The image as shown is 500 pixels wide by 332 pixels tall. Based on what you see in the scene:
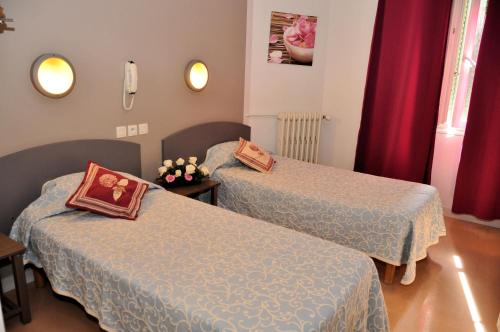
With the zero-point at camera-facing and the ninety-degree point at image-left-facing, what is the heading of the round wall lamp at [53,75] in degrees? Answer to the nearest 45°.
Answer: approximately 315°

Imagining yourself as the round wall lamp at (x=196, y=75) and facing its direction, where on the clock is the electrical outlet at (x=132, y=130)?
The electrical outlet is roughly at 3 o'clock from the round wall lamp.

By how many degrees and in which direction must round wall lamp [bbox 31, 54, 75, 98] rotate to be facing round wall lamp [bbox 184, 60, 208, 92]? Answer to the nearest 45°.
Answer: approximately 90° to its left

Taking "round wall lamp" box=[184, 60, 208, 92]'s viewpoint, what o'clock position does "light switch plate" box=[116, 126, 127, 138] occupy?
The light switch plate is roughly at 3 o'clock from the round wall lamp.

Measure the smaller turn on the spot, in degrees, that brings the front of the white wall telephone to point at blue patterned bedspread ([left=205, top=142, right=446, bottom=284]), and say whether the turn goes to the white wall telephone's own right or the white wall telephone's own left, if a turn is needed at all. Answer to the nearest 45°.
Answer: approximately 45° to the white wall telephone's own left

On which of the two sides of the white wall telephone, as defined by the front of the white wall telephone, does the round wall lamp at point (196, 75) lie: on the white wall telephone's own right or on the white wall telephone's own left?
on the white wall telephone's own left

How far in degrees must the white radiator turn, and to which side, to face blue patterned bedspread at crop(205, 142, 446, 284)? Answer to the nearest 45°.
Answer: approximately 45° to its left

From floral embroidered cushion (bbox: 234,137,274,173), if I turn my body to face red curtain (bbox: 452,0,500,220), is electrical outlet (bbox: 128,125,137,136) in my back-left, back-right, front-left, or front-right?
back-right

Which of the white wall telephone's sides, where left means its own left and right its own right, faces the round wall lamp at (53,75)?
right
